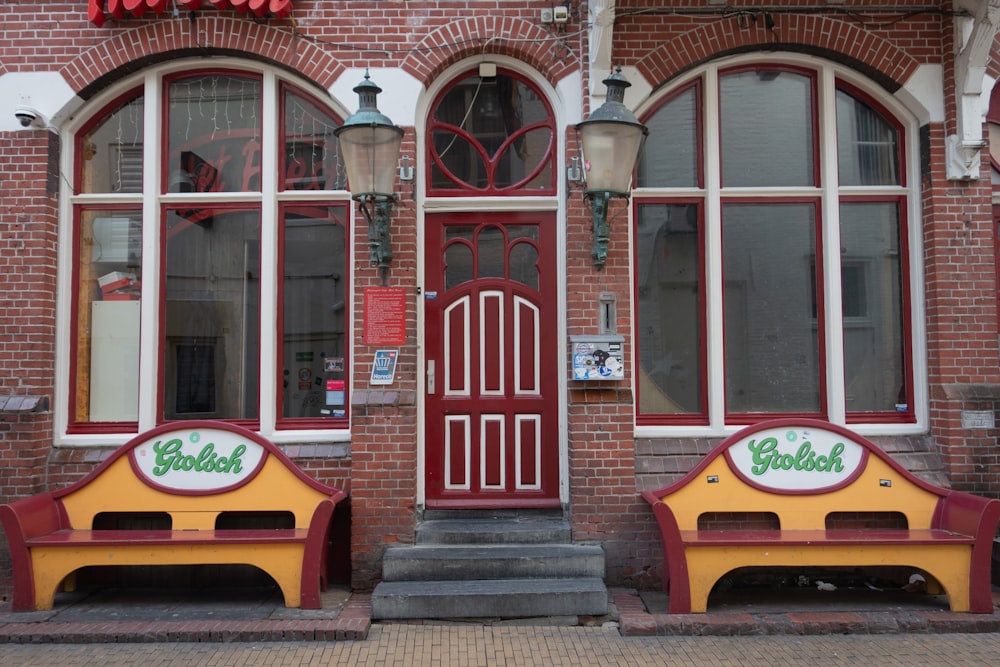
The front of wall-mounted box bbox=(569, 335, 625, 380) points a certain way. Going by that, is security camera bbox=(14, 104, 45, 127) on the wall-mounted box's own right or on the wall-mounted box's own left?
on the wall-mounted box's own right

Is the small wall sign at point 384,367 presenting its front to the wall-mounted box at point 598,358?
no

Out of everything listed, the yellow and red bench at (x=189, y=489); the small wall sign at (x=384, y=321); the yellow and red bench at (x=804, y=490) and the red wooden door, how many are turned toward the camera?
4

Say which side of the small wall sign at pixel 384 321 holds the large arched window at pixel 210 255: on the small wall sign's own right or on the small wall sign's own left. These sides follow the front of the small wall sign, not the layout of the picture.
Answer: on the small wall sign's own right

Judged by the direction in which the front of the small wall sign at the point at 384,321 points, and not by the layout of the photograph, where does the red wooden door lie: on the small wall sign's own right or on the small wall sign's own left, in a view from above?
on the small wall sign's own left

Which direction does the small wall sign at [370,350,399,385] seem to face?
toward the camera

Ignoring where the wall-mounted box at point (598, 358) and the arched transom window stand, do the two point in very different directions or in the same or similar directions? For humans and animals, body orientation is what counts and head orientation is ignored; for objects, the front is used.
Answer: same or similar directions

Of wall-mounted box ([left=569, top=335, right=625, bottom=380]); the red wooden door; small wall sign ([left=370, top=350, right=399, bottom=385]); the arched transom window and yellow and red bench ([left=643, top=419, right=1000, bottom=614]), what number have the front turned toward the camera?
5

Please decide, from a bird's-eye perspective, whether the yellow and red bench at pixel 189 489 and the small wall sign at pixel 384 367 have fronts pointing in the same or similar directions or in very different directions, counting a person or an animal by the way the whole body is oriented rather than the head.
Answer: same or similar directions

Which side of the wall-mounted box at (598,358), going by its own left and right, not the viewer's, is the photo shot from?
front

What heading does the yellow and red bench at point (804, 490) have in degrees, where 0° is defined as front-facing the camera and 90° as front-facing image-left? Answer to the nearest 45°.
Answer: approximately 0°

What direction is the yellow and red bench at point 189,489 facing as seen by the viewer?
toward the camera

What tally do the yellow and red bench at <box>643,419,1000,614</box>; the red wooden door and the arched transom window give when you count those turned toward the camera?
3

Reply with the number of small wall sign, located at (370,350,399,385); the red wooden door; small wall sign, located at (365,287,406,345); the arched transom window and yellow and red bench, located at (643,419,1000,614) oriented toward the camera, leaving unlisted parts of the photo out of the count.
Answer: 5

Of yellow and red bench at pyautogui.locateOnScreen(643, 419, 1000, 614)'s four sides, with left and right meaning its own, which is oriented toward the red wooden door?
right

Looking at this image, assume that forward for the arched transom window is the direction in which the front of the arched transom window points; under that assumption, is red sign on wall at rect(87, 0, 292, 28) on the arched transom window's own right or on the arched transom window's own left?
on the arched transom window's own right

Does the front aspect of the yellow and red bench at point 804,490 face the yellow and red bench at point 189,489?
no
